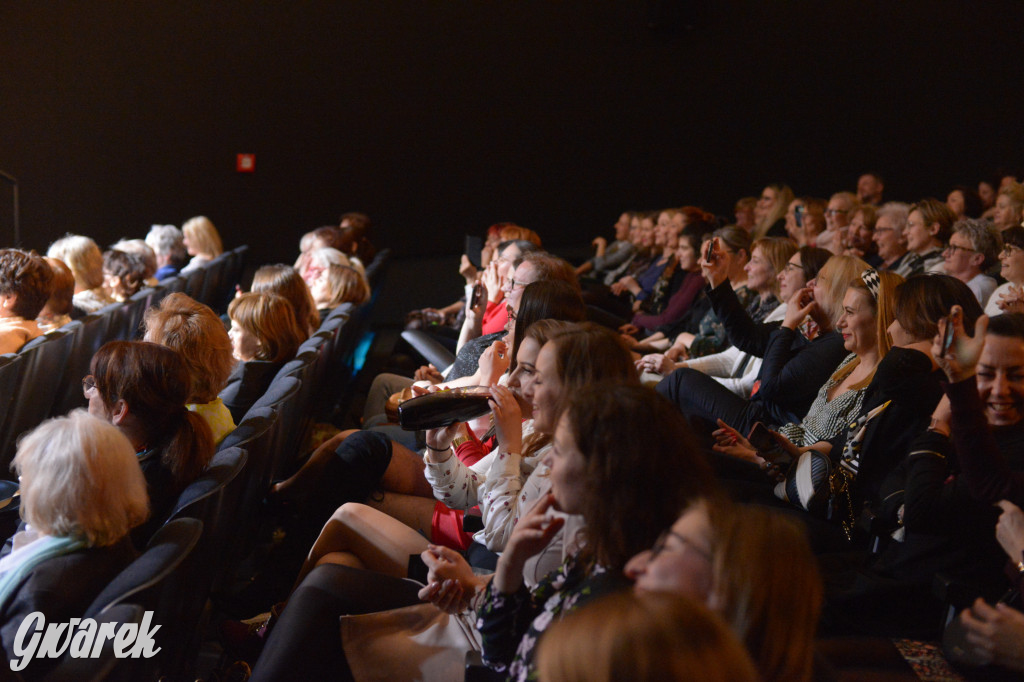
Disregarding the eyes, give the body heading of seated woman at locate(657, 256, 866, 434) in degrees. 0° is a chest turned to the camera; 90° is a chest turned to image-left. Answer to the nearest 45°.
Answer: approximately 90°

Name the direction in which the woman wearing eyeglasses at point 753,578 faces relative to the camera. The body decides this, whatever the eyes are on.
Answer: to the viewer's left

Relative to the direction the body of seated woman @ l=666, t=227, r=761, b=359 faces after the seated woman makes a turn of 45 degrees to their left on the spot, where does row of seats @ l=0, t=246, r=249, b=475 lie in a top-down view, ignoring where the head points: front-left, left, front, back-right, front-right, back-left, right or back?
front

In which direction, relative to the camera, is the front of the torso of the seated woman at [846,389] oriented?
to the viewer's left

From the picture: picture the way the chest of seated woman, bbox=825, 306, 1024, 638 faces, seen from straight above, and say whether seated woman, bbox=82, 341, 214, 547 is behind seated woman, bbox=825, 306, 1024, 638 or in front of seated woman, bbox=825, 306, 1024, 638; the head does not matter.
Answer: in front

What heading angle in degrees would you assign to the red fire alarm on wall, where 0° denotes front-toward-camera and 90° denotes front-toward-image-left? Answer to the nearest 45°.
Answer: approximately 0°

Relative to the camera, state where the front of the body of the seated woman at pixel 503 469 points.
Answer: to the viewer's left

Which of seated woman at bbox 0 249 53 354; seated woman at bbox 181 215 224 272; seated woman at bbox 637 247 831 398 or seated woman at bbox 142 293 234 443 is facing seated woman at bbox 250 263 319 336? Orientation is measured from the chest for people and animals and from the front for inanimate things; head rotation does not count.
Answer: seated woman at bbox 637 247 831 398

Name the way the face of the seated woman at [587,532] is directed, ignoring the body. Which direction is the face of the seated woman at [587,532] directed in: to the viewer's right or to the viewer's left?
to the viewer's left

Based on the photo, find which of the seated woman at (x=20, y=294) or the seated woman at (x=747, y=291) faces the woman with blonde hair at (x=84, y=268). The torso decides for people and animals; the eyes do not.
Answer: the seated woman at (x=747, y=291)

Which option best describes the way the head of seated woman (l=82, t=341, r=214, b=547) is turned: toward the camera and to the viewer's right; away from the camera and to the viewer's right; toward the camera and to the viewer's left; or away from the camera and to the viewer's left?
away from the camera and to the viewer's left

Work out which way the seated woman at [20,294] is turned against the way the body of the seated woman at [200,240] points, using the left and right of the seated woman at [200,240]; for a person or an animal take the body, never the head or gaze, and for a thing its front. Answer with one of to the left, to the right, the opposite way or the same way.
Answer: the same way

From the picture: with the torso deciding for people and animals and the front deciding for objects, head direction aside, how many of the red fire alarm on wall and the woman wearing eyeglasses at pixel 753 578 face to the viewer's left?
1

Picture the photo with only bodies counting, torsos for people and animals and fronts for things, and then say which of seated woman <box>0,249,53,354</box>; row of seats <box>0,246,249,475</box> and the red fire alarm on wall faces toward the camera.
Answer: the red fire alarm on wall
